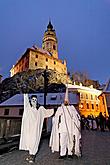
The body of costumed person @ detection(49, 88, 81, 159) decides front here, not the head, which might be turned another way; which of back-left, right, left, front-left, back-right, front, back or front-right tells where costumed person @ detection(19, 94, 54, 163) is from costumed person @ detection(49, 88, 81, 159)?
front-right

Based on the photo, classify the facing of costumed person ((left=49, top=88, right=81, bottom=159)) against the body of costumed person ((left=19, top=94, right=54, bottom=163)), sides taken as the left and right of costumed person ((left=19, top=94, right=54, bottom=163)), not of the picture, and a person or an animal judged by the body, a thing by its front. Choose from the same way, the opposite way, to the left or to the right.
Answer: the same way

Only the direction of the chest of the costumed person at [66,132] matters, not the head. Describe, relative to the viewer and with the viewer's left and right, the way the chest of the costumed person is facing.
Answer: facing the viewer

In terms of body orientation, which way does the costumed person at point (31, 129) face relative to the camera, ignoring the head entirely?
toward the camera

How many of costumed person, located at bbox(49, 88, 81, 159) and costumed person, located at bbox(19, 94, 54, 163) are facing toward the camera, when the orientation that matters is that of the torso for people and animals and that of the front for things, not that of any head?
2

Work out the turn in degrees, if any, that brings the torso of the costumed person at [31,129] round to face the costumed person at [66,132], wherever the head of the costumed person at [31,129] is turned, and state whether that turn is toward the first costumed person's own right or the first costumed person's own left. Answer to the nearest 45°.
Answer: approximately 135° to the first costumed person's own left
